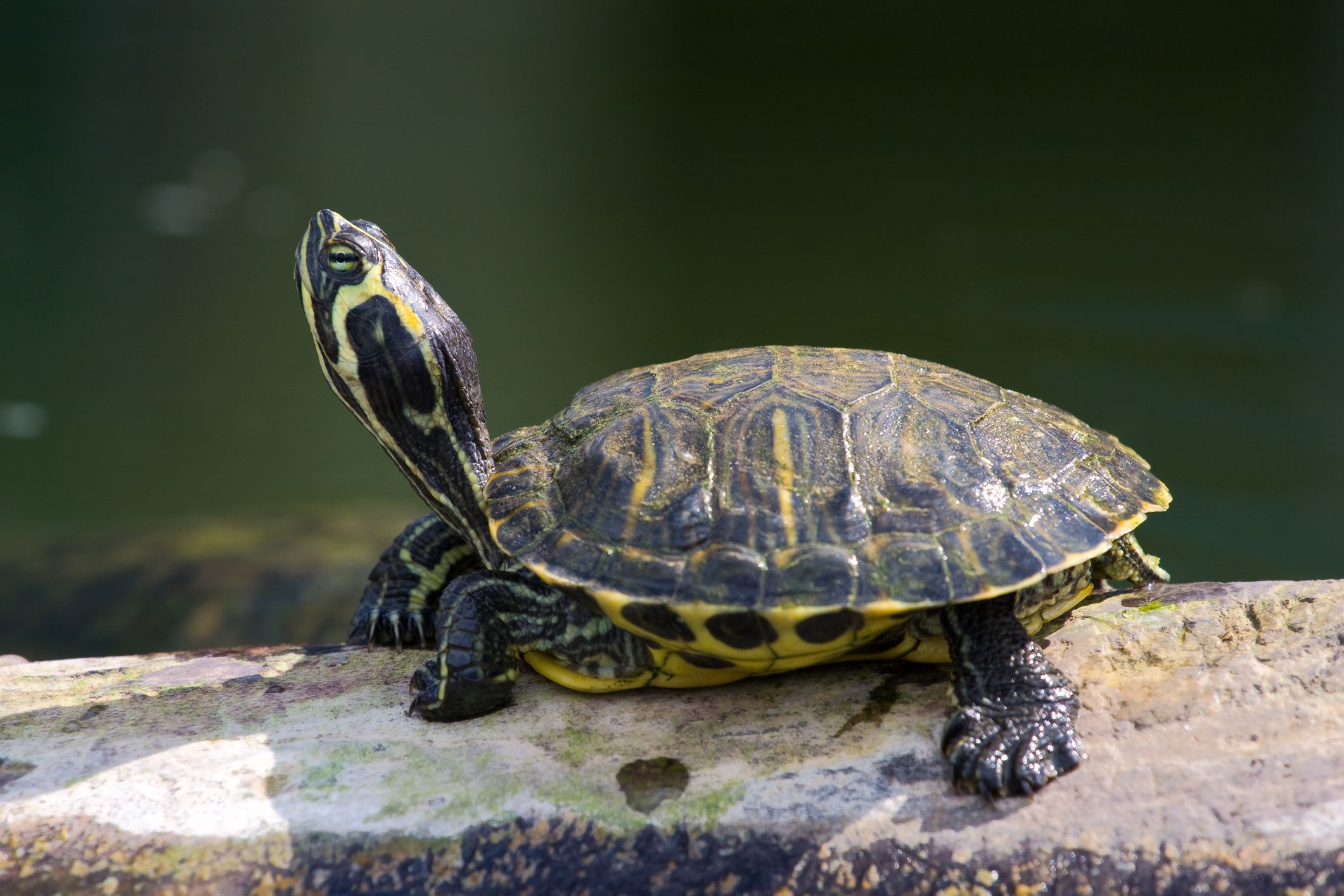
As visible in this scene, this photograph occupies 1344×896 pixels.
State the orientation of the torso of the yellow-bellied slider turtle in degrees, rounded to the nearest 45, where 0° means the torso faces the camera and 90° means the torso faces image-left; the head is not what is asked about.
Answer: approximately 90°
